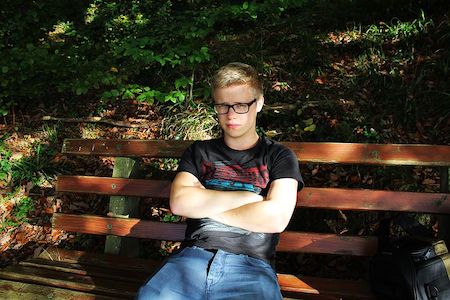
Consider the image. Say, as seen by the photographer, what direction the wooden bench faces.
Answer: facing the viewer

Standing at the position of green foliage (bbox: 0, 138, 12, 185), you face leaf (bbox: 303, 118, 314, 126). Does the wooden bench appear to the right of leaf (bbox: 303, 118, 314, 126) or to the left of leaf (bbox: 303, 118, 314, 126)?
right

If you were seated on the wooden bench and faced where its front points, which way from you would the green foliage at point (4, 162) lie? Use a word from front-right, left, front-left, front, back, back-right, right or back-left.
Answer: back-right

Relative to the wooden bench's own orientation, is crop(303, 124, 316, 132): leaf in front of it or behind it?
behind

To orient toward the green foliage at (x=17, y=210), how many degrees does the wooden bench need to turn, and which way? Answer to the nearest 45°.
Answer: approximately 135° to its right
